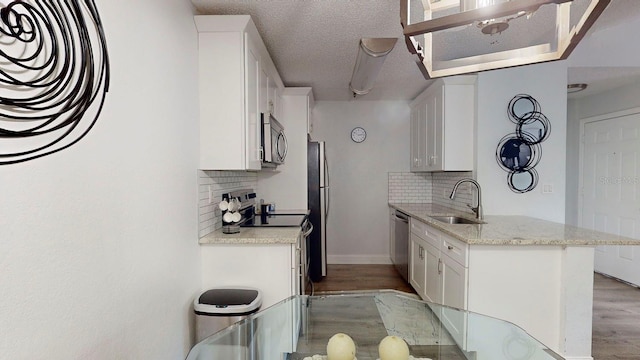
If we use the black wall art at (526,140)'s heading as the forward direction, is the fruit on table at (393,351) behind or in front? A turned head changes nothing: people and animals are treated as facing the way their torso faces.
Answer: in front

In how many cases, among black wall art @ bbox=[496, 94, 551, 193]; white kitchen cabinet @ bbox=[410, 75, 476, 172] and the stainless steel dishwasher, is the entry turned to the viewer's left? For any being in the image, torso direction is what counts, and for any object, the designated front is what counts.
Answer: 2

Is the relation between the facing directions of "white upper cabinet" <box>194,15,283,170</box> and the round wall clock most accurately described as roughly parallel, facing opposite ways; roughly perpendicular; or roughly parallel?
roughly perpendicular

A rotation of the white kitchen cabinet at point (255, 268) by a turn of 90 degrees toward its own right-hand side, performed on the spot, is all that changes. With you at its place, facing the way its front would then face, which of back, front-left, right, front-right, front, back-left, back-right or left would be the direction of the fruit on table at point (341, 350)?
front

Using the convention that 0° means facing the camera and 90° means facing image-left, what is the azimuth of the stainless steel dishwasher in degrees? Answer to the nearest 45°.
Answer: approximately 90°

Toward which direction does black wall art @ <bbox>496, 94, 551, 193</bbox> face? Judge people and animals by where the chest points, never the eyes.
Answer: toward the camera

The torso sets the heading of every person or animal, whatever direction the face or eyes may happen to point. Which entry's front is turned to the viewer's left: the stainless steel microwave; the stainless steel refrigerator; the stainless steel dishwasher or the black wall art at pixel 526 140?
the stainless steel dishwasher

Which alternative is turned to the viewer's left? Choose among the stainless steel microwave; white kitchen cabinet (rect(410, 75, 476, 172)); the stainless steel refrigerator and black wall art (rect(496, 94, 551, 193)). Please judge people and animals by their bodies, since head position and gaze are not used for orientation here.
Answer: the white kitchen cabinet

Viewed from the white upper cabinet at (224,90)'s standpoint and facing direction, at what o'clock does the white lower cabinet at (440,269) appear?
The white lower cabinet is roughly at 12 o'clock from the white upper cabinet.

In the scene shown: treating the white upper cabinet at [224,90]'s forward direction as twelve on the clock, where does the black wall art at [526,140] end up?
The black wall art is roughly at 12 o'clock from the white upper cabinet.

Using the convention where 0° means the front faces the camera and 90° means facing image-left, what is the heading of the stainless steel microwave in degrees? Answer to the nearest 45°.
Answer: approximately 270°

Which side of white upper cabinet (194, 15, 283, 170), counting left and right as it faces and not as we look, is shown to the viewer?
right

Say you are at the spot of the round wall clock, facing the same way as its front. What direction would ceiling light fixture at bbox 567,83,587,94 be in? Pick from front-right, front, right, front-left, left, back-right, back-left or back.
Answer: left

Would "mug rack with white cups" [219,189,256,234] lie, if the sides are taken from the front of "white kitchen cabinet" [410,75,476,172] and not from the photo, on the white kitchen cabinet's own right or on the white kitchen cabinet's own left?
on the white kitchen cabinet's own left

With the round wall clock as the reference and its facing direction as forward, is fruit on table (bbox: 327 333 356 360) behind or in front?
in front

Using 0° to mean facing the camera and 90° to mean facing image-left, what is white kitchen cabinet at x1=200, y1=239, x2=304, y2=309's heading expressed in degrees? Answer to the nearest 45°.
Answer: approximately 270°
